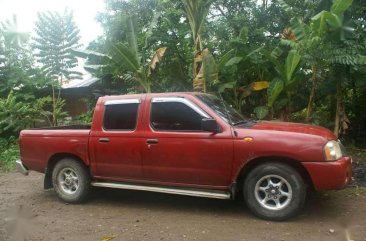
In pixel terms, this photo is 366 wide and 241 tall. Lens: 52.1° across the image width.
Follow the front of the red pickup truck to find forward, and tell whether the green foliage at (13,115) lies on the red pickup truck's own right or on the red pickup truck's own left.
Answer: on the red pickup truck's own left

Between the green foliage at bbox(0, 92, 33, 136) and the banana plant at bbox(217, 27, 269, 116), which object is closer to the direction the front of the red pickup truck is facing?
the banana plant

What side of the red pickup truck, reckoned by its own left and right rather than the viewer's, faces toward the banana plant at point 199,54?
left

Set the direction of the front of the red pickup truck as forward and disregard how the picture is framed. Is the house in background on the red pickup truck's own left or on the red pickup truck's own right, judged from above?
on the red pickup truck's own left

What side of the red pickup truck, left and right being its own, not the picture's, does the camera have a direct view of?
right

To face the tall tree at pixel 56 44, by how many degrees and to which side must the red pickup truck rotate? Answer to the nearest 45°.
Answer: approximately 135° to its left

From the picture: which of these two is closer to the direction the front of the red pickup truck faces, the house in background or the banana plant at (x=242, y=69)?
the banana plant

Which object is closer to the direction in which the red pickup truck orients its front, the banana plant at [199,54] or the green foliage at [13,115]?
the banana plant

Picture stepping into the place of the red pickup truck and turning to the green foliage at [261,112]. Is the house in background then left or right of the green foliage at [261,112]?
left

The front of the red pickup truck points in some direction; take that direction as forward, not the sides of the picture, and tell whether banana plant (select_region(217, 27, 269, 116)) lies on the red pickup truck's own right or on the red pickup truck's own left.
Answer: on the red pickup truck's own left

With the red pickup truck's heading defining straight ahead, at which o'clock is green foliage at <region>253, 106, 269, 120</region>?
The green foliage is roughly at 10 o'clock from the red pickup truck.
